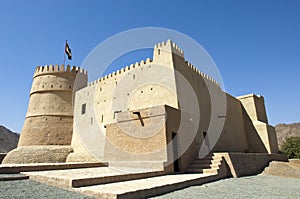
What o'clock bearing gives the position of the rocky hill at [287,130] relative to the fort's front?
The rocky hill is roughly at 9 o'clock from the fort.

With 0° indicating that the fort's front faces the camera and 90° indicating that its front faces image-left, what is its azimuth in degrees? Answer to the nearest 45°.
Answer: approximately 315°

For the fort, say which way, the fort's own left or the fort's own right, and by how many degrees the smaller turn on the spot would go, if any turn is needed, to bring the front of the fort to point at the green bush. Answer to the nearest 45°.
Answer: approximately 90° to the fort's own left
